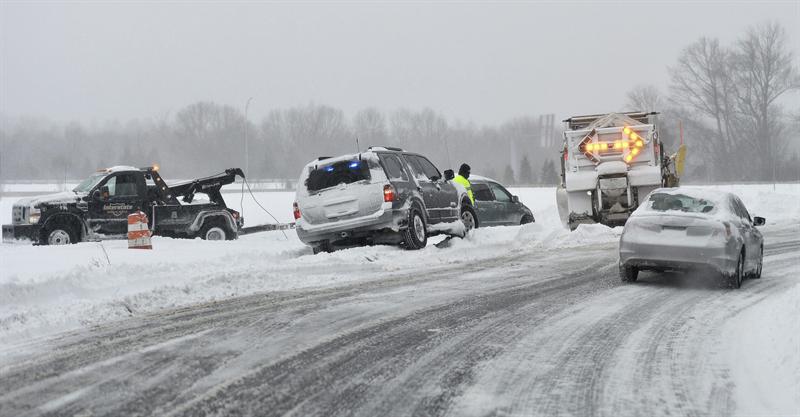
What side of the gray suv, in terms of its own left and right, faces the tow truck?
left

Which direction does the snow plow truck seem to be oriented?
away from the camera

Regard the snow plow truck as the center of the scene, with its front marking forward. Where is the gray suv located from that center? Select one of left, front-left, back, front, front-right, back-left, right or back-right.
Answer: back-left

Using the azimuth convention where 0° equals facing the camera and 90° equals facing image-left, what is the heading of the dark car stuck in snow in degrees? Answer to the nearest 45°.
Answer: approximately 270°

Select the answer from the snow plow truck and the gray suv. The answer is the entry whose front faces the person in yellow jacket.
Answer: the gray suv

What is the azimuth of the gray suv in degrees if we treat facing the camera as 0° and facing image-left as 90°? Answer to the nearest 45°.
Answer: approximately 225°

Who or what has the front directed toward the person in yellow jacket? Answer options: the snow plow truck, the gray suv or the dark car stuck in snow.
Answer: the gray suv

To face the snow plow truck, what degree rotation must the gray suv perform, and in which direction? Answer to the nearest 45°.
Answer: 0° — it already faces it

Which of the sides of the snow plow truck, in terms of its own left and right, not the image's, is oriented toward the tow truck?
left

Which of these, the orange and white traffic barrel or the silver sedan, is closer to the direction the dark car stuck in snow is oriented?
the silver sedan

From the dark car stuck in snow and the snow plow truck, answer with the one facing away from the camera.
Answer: the snow plow truck

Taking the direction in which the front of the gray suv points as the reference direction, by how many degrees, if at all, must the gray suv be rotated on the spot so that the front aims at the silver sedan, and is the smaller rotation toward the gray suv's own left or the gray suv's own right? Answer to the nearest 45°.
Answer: approximately 90° to the gray suv's own right
